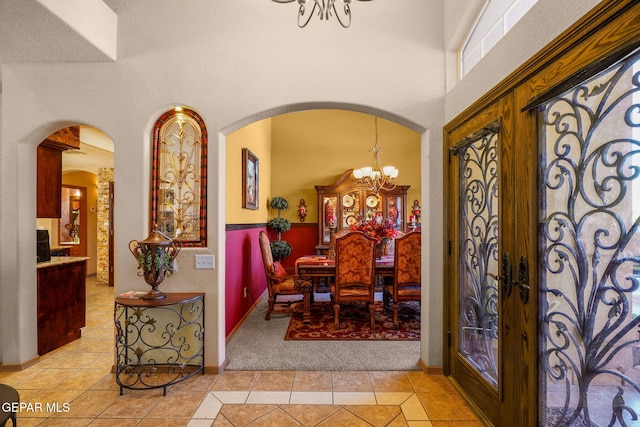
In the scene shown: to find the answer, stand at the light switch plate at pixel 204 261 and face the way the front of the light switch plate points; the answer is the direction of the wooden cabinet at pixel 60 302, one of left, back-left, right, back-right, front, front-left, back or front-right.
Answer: back-right

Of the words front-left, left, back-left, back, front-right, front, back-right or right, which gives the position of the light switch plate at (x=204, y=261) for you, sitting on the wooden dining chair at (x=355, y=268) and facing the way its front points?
back-left

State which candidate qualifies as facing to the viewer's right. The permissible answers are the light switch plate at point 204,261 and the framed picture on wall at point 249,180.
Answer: the framed picture on wall

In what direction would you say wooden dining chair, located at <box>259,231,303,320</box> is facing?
to the viewer's right

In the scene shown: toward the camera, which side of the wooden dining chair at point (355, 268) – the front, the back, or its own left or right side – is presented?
back

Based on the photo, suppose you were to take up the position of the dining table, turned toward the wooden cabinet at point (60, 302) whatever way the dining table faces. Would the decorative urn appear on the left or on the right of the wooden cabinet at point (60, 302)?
left

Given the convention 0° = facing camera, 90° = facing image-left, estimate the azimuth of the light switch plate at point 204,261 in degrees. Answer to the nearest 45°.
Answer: approximately 0°

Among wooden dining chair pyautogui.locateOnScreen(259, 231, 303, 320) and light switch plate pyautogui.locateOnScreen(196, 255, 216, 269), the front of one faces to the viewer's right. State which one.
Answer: the wooden dining chair

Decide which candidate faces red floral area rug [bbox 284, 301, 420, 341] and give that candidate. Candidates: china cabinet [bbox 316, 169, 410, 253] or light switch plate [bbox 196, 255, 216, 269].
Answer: the china cabinet

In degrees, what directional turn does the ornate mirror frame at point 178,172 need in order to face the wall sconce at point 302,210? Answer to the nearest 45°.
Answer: approximately 135° to its left

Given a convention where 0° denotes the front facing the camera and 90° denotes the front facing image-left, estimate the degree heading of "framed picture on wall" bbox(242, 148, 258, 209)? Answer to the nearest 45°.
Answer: approximately 270°

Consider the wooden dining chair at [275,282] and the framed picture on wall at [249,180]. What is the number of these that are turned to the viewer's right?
2
